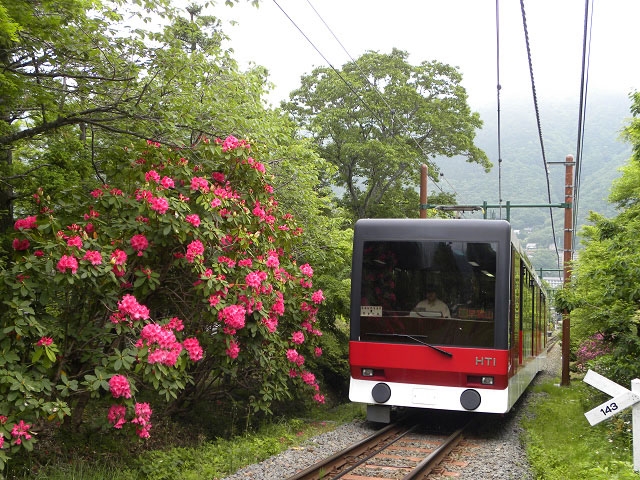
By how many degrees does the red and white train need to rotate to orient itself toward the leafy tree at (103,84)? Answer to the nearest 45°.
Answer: approximately 45° to its right

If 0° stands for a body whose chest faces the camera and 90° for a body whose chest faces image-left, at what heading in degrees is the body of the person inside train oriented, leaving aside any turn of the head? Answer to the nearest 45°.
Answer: approximately 0°

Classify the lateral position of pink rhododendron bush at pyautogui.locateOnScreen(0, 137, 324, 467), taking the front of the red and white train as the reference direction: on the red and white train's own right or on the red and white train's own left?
on the red and white train's own right

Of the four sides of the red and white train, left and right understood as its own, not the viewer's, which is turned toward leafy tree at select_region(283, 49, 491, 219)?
back

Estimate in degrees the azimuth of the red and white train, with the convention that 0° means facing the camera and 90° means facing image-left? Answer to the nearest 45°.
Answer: approximately 0°

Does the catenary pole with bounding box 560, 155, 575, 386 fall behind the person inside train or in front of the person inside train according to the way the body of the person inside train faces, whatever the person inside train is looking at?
behind

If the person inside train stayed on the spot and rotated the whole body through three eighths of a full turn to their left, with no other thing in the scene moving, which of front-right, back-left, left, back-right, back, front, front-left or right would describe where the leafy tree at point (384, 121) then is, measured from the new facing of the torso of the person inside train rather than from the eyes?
front-left

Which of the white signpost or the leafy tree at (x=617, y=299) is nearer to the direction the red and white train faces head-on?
the white signpost

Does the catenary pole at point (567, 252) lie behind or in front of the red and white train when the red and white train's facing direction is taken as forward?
behind

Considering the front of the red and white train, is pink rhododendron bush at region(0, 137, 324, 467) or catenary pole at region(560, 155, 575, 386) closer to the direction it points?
the pink rhododendron bush
